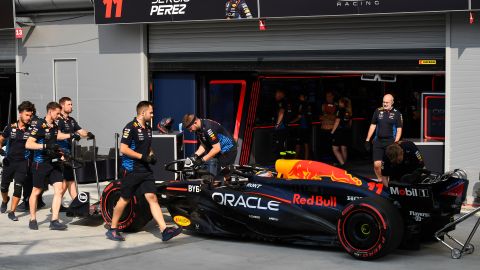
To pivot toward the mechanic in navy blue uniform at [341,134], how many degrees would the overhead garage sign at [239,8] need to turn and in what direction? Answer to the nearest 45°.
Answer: approximately 135° to its left

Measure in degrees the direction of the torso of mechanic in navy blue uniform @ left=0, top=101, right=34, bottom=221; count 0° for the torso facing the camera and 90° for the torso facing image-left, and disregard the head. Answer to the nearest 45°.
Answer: approximately 315°

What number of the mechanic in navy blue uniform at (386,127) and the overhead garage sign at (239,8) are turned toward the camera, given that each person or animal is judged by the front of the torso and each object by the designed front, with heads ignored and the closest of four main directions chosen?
2

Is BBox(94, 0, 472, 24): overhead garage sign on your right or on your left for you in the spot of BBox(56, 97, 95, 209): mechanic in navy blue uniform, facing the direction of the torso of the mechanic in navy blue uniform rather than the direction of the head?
on your left

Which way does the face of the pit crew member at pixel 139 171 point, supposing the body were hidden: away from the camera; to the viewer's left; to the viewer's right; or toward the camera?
to the viewer's right

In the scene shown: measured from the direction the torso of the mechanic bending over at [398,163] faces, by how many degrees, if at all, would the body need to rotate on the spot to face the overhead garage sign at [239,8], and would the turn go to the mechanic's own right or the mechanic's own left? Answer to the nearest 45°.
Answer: approximately 90° to the mechanic's own right
